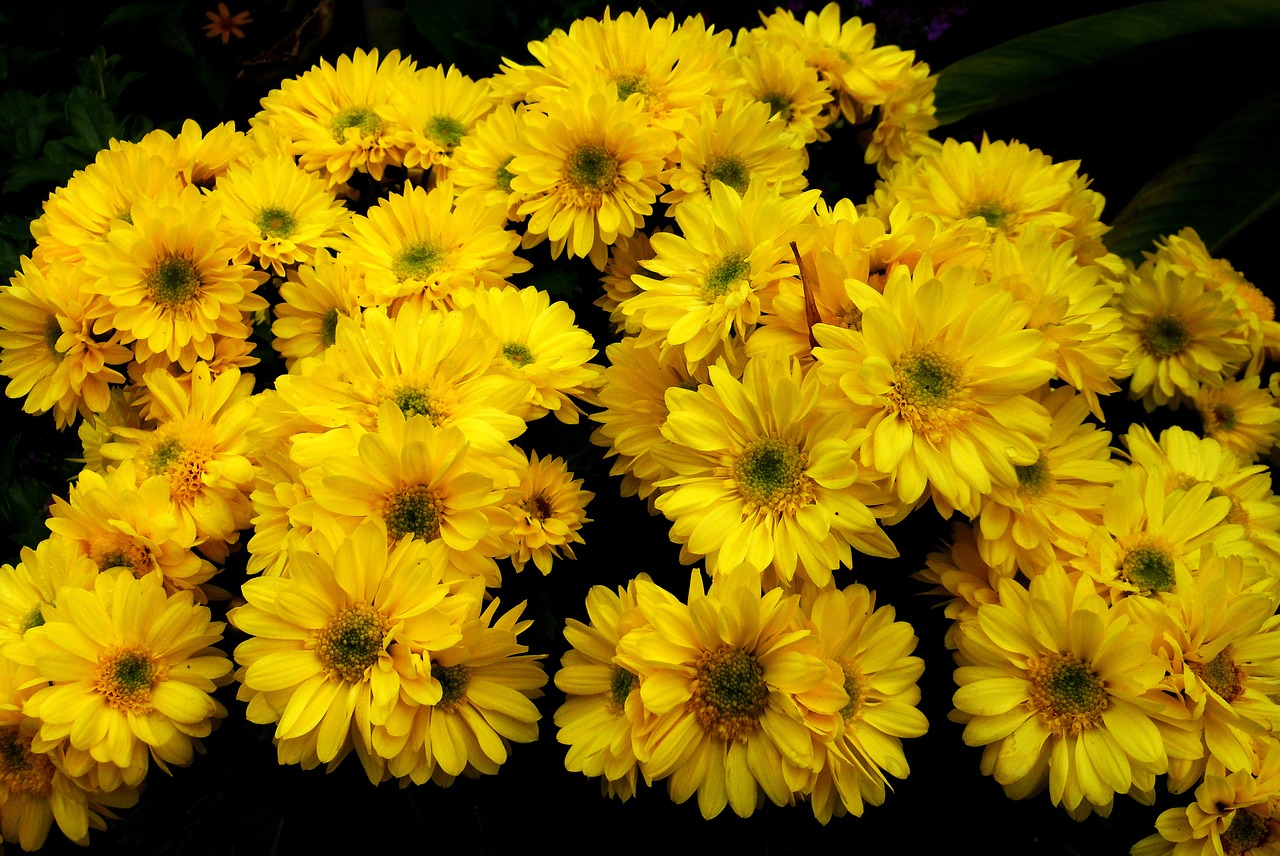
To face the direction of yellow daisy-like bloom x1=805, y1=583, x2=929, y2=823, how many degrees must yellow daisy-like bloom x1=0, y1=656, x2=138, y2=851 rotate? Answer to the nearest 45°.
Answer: approximately 45° to its left

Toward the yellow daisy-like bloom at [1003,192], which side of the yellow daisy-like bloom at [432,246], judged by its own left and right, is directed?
left

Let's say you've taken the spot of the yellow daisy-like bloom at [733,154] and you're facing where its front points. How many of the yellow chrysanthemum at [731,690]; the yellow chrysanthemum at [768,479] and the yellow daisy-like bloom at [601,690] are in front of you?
3

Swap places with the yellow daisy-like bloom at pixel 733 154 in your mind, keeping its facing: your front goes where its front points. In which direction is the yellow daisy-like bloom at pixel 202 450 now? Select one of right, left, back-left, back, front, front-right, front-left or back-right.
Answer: front-right

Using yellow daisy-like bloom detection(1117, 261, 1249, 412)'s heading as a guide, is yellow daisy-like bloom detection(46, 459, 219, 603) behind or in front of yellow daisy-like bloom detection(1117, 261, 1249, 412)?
in front
